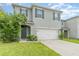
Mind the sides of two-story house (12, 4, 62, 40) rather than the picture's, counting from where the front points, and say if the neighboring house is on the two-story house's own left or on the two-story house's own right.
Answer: on the two-story house's own left

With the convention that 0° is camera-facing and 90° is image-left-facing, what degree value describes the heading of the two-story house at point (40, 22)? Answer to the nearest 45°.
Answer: approximately 315°
